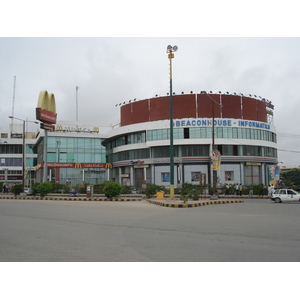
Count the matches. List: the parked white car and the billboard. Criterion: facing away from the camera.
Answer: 0

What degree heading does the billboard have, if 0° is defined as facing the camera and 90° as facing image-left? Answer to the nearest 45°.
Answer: approximately 315°

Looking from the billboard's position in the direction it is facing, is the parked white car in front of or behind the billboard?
in front

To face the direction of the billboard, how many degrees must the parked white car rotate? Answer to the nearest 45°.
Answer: approximately 180°

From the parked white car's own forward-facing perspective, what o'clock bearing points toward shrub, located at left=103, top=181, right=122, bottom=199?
The shrub is roughly at 6 o'clock from the parked white car.

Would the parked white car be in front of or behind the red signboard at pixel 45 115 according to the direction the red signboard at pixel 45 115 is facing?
in front

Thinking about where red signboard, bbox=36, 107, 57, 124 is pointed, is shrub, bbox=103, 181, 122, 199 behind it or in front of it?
in front
